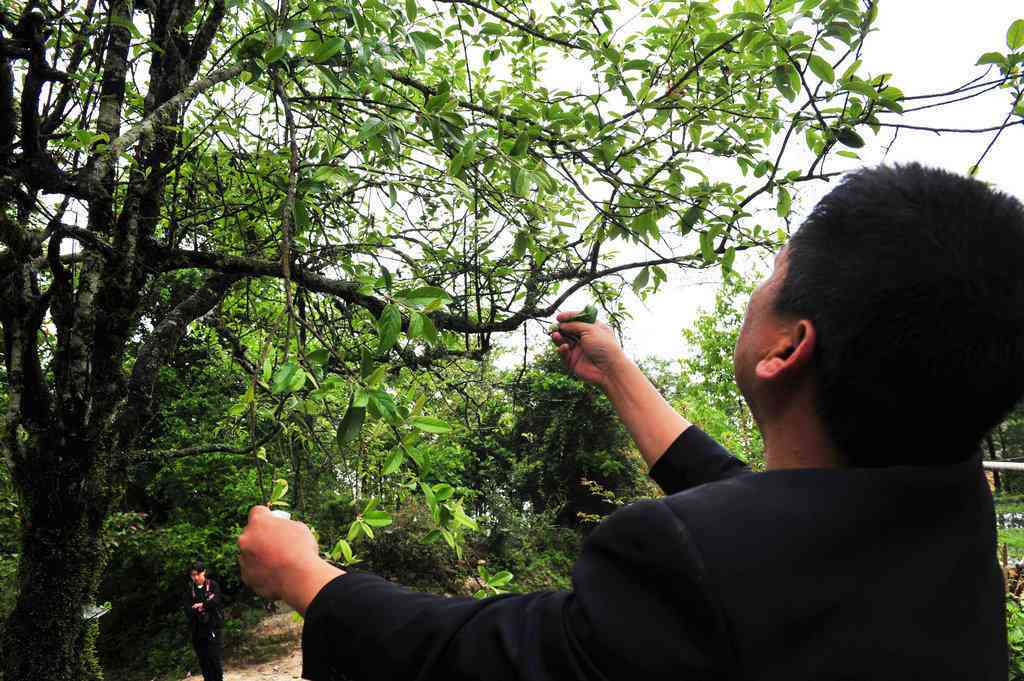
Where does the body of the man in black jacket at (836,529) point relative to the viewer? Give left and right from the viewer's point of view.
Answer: facing away from the viewer and to the left of the viewer

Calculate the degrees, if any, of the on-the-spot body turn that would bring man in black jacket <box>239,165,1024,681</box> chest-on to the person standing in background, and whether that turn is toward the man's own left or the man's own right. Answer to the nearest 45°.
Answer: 0° — they already face them

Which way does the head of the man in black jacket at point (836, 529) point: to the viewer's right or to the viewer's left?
to the viewer's left

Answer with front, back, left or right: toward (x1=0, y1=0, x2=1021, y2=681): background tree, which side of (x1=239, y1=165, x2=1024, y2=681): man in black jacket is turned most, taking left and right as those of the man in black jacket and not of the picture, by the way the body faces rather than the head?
front

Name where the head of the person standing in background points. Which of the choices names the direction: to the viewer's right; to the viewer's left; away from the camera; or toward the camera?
toward the camera
